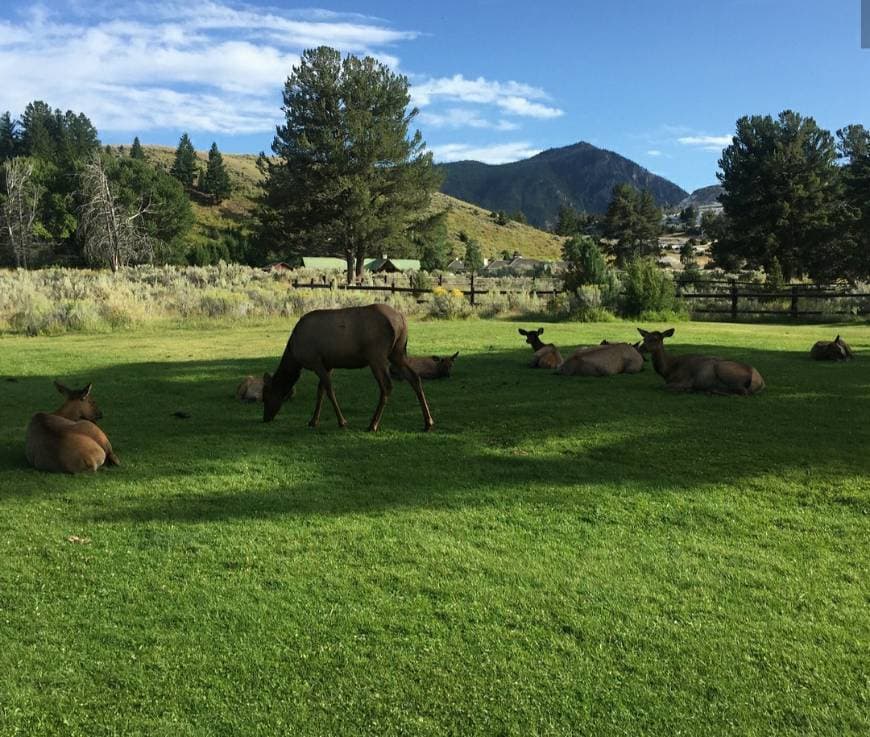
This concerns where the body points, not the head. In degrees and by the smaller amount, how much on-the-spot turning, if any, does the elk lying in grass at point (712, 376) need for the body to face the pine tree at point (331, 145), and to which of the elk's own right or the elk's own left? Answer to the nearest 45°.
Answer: approximately 45° to the elk's own right

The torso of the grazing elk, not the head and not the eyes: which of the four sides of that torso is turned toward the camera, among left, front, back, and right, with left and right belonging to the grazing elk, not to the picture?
left

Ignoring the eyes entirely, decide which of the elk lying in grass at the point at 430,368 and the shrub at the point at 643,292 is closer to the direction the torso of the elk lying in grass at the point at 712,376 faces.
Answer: the elk lying in grass

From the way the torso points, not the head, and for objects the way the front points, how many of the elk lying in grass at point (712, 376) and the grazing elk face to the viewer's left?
2

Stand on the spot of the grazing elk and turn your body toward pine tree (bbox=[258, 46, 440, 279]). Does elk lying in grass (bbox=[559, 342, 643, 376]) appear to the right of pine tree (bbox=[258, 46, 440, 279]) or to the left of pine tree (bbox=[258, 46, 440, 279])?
right

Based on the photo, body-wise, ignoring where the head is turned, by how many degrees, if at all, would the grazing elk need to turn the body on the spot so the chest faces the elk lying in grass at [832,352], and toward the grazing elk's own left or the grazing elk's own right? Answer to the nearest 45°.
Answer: approximately 135° to the grazing elk's own right

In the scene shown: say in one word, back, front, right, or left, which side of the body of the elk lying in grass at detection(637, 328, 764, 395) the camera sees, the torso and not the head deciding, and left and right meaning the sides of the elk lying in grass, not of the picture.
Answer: left
